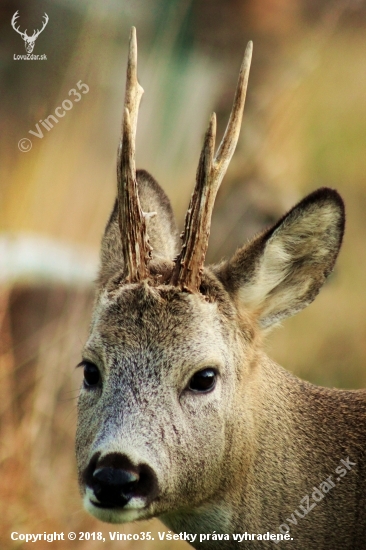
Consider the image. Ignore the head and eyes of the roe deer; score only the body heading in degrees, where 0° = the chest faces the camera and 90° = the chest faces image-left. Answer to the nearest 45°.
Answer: approximately 45°
